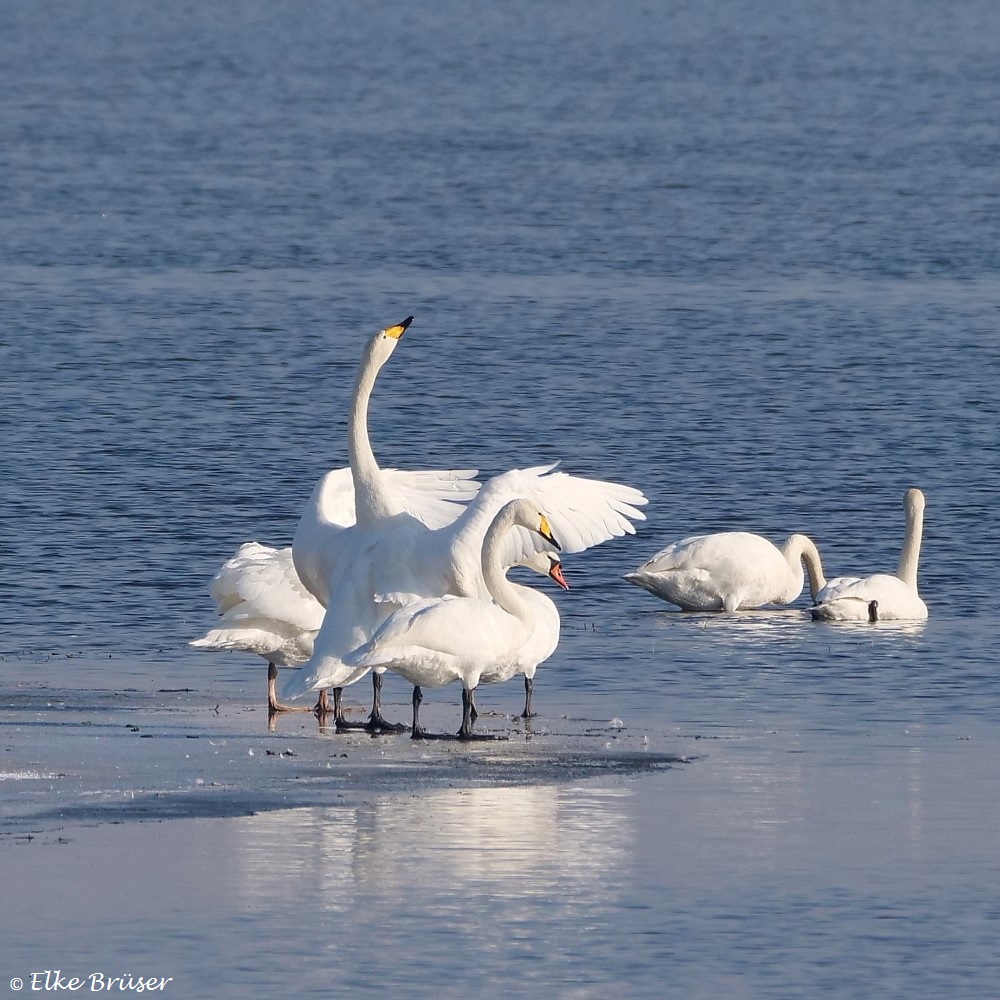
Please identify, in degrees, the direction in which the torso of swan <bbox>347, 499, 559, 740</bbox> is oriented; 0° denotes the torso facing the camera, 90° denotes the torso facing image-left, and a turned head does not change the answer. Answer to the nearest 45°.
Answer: approximately 270°

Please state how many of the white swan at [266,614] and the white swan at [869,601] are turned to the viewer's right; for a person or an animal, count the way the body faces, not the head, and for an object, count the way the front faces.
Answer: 2

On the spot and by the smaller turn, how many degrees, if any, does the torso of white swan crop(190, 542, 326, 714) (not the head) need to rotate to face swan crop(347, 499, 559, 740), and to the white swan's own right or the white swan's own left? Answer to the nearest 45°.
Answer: approximately 45° to the white swan's own right

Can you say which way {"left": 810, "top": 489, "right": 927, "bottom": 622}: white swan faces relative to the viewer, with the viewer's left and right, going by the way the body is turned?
facing to the right of the viewer

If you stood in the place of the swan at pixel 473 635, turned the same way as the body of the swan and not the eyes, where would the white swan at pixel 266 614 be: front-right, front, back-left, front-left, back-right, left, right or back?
back-left

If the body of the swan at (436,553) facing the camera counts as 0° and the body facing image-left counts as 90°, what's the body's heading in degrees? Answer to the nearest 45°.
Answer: approximately 270°

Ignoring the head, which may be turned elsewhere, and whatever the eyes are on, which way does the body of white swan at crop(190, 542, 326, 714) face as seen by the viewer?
to the viewer's right
